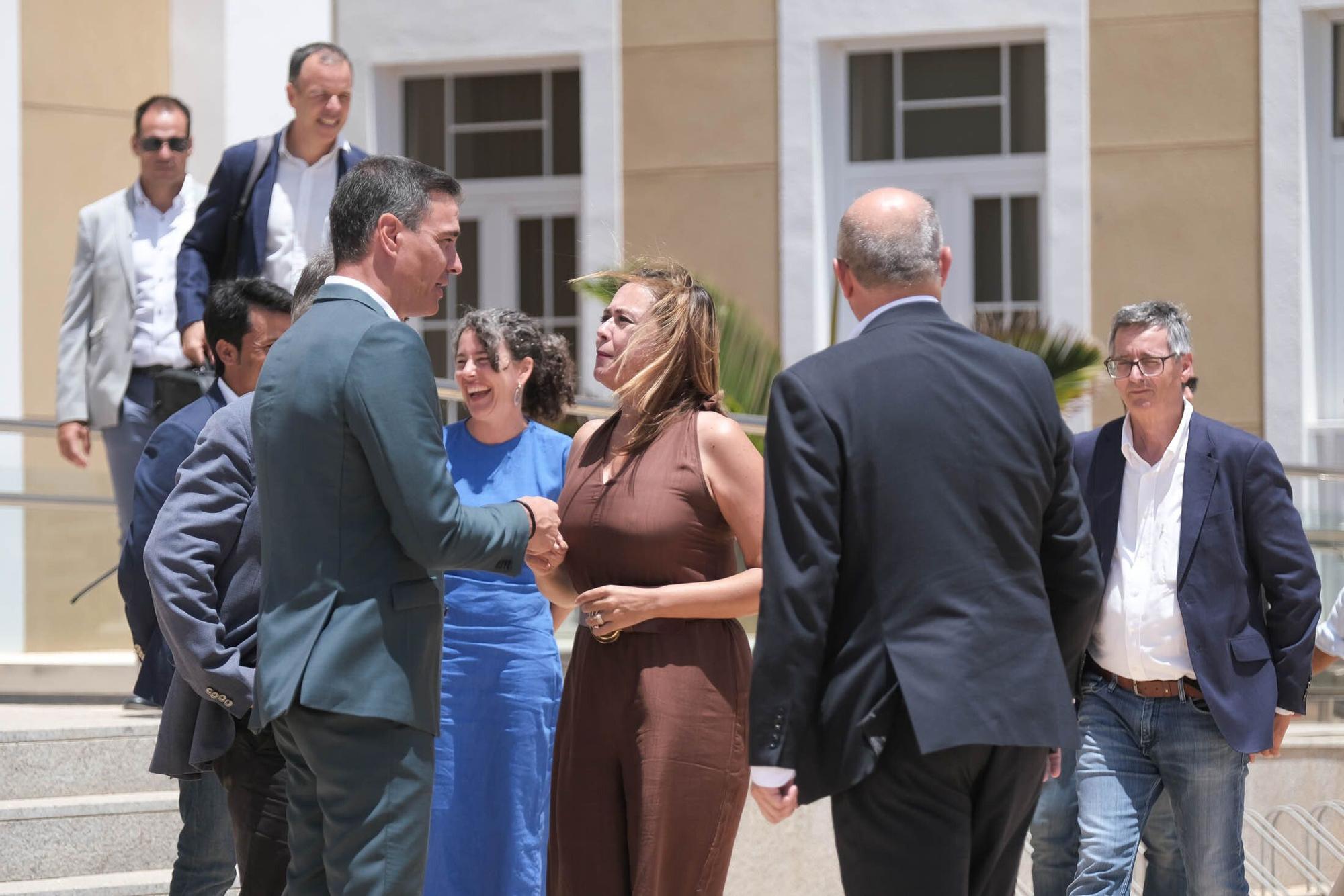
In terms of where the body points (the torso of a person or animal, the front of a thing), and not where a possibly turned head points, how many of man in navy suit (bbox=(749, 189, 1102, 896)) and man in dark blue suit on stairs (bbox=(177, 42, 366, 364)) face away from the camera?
1

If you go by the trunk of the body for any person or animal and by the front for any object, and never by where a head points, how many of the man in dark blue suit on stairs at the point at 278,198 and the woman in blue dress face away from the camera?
0

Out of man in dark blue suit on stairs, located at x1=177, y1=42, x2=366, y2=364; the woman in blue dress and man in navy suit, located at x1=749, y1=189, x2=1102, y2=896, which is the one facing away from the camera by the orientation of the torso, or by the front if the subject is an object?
the man in navy suit

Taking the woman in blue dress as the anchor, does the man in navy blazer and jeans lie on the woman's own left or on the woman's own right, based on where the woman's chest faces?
on the woman's own left

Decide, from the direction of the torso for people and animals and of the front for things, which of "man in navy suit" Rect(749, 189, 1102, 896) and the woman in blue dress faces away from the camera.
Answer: the man in navy suit

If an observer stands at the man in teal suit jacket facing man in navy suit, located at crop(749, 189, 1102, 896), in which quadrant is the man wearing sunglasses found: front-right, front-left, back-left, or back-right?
back-left

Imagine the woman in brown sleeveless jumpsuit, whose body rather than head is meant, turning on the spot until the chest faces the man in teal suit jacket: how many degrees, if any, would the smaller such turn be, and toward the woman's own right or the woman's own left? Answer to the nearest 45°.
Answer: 0° — they already face them

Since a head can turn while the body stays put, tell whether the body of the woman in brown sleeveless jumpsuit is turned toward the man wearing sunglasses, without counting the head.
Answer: no

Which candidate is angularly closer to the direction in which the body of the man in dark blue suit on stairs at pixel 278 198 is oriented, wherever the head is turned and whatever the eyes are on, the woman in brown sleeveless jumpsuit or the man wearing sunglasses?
the woman in brown sleeveless jumpsuit

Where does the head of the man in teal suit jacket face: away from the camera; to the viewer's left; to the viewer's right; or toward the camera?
to the viewer's right

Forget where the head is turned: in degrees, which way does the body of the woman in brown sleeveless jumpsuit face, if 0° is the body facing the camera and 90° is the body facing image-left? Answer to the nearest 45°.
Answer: approximately 45°

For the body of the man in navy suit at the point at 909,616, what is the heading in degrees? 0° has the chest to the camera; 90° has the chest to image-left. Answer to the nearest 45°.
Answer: approximately 180°

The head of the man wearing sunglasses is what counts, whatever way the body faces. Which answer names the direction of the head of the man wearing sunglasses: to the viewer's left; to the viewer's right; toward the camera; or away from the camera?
toward the camera

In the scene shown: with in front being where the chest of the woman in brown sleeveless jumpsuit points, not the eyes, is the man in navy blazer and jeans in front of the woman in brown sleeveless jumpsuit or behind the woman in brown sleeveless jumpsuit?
behind

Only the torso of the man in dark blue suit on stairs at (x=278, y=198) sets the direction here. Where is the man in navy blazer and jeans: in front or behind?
in front

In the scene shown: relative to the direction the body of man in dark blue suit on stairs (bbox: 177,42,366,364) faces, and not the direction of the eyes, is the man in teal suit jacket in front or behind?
in front
